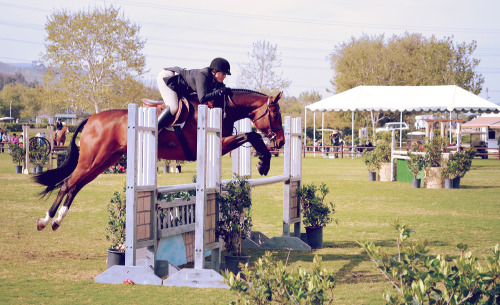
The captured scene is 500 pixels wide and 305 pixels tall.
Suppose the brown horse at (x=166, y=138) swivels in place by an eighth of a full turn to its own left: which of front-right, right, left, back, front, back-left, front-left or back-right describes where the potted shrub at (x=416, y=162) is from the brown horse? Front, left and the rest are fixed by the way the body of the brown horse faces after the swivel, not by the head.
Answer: front

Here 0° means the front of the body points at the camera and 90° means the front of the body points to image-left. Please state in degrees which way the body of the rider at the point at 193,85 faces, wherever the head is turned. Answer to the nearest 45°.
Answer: approximately 270°

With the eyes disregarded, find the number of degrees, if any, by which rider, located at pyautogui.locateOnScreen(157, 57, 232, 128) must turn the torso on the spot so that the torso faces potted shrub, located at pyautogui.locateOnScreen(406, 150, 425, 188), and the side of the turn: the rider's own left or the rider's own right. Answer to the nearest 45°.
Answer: approximately 45° to the rider's own left

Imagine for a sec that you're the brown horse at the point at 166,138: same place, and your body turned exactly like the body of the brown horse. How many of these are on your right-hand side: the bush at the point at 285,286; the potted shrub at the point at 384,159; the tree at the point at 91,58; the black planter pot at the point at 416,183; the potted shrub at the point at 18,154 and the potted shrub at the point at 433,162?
1

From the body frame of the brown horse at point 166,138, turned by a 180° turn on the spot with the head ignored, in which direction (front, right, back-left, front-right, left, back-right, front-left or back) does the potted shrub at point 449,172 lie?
back-right

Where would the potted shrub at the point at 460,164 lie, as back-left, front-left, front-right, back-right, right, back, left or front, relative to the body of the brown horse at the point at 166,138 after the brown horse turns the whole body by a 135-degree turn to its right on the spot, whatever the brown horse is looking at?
back

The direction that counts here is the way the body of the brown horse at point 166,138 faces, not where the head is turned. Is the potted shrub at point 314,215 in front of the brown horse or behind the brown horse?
in front

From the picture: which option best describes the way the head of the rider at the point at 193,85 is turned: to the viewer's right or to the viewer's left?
to the viewer's right

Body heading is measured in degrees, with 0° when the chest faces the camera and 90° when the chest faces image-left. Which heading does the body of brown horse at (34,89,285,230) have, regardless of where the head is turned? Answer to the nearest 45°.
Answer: approximately 270°

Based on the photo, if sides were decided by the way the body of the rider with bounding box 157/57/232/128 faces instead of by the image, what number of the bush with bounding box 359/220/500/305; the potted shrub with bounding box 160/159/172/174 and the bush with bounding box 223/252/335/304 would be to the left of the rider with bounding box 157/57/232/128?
1
